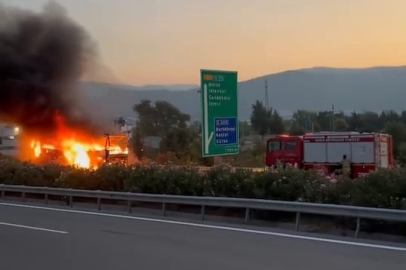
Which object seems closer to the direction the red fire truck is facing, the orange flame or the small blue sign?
the orange flame

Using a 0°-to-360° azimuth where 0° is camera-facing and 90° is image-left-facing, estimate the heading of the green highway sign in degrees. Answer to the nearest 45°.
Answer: approximately 315°

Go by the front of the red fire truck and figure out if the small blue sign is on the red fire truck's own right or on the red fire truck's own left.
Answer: on the red fire truck's own left

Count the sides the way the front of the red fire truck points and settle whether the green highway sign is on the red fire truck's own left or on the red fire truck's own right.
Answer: on the red fire truck's own left

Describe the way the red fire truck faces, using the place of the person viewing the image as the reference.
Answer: facing away from the viewer and to the left of the viewer

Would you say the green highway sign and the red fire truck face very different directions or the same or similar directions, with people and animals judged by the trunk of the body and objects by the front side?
very different directions

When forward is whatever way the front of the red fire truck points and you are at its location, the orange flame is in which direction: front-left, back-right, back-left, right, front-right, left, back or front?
front-left
